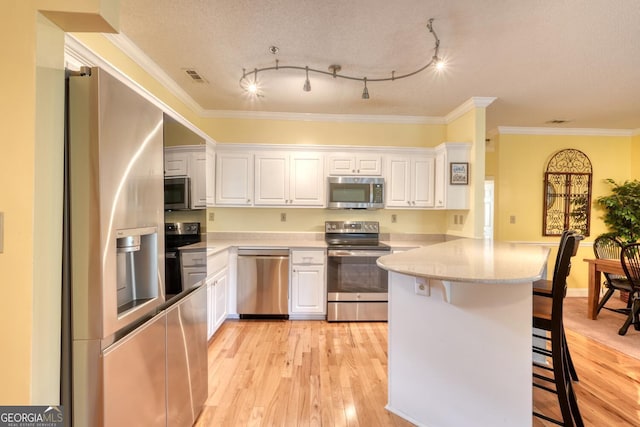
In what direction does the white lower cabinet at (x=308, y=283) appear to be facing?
toward the camera

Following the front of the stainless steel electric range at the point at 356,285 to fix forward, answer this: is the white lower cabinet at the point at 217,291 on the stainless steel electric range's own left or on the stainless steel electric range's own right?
on the stainless steel electric range's own right

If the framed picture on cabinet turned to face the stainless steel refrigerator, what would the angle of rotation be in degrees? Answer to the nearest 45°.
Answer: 0° — it already faces it

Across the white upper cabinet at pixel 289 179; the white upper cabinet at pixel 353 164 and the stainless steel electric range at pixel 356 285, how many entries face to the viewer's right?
0

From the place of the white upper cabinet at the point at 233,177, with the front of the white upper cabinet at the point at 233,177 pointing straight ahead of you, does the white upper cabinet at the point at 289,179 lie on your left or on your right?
on your left

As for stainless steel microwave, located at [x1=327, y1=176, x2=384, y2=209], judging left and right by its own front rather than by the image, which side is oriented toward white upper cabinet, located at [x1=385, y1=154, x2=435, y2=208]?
left

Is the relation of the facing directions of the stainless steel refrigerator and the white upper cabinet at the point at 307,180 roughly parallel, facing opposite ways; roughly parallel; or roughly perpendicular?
roughly perpendicular

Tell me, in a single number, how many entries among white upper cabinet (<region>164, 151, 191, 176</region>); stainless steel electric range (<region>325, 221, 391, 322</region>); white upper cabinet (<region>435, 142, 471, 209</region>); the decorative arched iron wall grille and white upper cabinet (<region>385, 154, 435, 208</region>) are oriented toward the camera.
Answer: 4

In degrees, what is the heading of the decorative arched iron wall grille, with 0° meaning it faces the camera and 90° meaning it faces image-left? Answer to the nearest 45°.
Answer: approximately 0°

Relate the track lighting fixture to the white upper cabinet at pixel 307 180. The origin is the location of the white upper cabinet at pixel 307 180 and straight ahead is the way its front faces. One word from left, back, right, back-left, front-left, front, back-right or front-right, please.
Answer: front

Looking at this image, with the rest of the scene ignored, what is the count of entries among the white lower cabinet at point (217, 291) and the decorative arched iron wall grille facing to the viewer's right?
1
